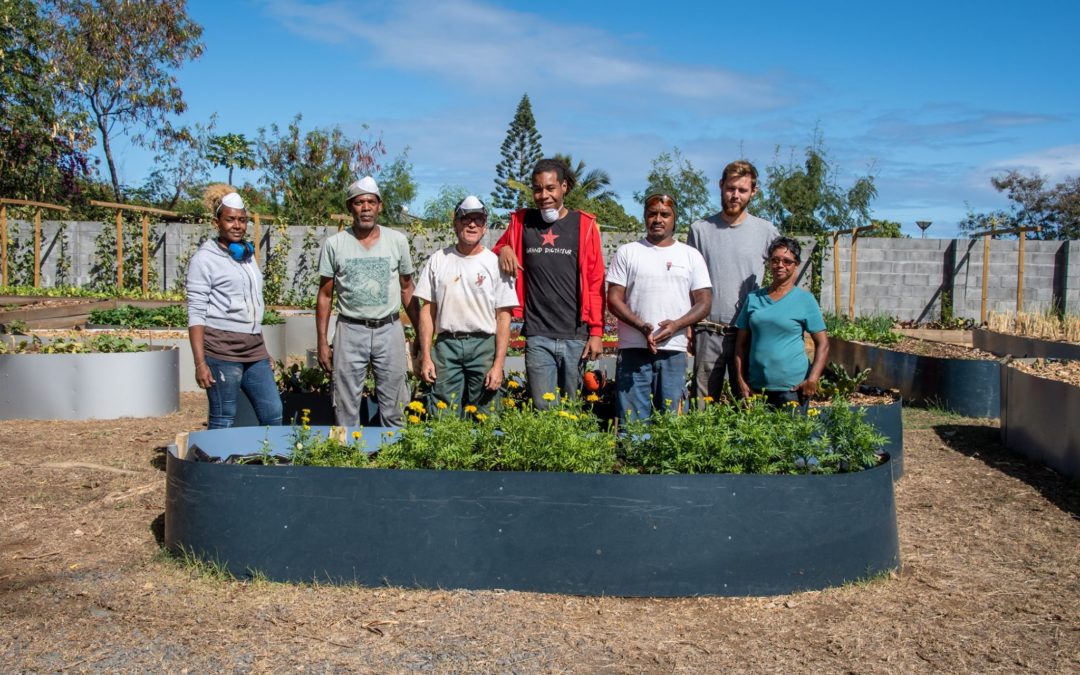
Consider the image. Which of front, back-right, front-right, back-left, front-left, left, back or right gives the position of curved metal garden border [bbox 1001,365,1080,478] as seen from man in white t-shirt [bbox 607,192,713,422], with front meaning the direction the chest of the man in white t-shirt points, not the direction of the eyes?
back-left

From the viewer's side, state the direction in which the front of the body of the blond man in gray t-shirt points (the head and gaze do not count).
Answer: toward the camera

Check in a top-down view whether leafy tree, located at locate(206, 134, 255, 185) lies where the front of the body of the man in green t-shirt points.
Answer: no

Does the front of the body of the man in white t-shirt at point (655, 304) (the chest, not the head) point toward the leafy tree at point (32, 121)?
no

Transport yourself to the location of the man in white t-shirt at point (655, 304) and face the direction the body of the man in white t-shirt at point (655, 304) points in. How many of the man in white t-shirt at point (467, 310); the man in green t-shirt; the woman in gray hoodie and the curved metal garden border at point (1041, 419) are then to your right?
3

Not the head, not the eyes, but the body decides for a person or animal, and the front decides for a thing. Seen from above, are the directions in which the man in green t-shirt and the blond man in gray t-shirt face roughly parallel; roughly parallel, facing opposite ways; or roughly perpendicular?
roughly parallel

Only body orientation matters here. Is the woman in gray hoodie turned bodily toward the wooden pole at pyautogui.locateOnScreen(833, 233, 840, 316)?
no

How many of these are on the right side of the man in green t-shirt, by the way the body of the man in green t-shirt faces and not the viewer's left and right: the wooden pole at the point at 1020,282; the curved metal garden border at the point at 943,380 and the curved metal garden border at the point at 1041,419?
0

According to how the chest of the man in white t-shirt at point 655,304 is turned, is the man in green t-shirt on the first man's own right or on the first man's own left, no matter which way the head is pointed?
on the first man's own right

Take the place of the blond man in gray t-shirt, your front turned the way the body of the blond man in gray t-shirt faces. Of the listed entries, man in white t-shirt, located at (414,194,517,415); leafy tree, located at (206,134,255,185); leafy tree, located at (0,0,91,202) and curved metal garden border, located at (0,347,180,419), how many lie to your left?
0

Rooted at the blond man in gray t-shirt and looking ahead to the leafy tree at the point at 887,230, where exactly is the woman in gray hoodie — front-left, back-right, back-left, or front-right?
back-left

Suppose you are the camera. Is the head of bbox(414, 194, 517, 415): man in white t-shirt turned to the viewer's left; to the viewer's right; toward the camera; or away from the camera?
toward the camera

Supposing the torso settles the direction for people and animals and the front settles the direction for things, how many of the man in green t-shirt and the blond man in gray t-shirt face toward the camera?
2

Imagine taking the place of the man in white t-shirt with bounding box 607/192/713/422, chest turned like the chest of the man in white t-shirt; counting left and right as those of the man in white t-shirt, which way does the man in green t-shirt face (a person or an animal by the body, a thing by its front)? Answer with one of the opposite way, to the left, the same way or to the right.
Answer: the same way

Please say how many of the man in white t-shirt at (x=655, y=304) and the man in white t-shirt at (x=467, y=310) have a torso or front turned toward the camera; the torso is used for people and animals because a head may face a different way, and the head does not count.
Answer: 2

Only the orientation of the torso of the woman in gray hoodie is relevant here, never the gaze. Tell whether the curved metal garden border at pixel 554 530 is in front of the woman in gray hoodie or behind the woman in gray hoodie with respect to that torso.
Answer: in front

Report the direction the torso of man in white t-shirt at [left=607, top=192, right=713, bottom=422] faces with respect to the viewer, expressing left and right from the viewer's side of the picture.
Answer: facing the viewer

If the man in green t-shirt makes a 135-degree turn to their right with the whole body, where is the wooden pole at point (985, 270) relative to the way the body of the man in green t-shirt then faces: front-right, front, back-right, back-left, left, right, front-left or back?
right

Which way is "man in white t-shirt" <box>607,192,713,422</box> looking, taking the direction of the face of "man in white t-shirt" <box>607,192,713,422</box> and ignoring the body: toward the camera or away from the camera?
toward the camera

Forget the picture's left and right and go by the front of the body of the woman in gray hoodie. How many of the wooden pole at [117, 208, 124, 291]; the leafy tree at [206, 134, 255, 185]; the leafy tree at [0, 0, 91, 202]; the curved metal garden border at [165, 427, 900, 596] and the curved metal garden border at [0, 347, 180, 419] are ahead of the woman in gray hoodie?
1

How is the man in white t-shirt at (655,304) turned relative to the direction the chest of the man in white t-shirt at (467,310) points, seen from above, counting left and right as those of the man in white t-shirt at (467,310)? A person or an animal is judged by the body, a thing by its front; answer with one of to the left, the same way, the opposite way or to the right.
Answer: the same way

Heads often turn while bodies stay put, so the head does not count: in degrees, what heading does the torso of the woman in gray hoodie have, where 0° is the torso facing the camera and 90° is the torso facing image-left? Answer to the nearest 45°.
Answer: approximately 315°

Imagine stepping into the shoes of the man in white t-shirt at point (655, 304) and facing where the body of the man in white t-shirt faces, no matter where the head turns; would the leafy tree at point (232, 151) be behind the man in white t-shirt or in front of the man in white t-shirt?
behind
